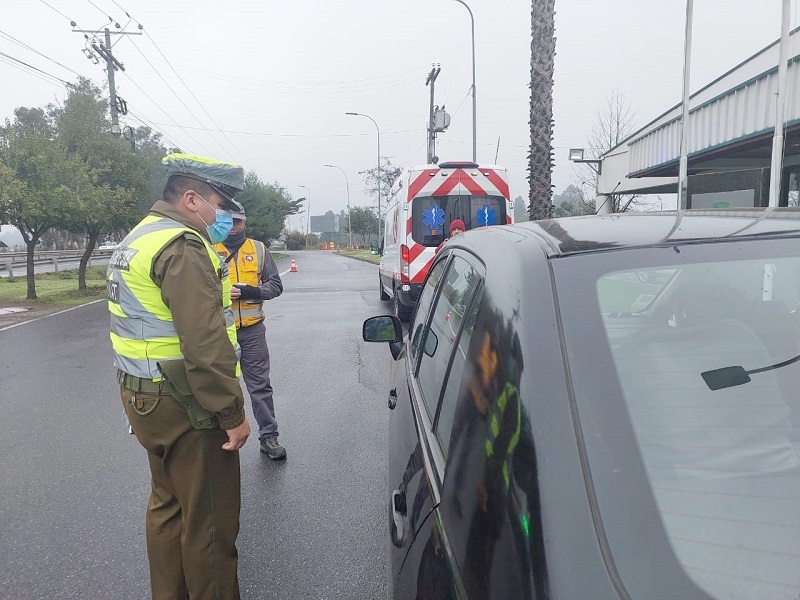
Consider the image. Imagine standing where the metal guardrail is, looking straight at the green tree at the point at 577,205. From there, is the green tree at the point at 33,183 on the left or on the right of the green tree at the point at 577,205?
right

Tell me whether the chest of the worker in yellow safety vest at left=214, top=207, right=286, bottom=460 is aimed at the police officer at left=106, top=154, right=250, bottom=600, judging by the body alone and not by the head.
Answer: yes

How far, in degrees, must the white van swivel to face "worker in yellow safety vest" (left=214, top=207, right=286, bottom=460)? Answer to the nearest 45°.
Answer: approximately 180°

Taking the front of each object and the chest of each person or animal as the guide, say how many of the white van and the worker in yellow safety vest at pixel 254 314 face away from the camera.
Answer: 1

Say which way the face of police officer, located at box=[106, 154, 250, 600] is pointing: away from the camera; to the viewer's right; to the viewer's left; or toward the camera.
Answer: to the viewer's right

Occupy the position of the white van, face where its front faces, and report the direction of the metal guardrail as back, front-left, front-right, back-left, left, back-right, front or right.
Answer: front-left

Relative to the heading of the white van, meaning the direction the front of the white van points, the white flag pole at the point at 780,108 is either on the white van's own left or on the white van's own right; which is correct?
on the white van's own right

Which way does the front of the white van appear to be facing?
away from the camera

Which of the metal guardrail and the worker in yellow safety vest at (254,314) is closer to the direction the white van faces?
the metal guardrail

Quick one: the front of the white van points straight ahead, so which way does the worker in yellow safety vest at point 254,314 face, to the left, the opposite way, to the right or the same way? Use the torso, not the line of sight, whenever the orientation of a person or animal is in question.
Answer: the opposite way

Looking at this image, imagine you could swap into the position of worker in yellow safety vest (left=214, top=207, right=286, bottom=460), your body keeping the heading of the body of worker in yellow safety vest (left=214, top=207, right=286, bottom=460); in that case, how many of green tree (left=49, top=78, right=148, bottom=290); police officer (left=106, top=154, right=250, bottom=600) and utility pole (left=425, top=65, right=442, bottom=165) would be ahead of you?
1

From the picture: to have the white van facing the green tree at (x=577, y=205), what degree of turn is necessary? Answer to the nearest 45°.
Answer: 0° — it already faces it

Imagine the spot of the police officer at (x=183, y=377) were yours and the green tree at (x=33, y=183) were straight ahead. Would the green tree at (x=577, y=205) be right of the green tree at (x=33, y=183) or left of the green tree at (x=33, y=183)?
right

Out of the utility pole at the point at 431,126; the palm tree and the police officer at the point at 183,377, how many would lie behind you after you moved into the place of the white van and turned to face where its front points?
1
